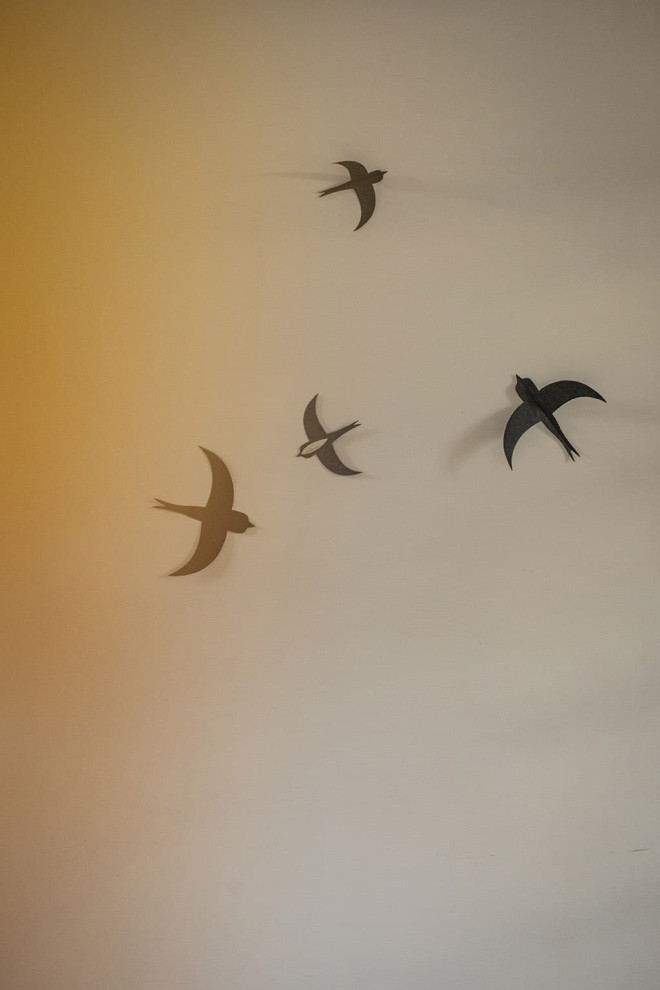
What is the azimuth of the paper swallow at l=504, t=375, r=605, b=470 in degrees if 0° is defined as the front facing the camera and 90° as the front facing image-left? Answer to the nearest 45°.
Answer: approximately 90°

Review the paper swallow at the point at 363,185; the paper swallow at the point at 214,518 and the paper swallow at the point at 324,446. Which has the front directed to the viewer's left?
the paper swallow at the point at 324,446

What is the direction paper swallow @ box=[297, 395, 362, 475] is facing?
to the viewer's left

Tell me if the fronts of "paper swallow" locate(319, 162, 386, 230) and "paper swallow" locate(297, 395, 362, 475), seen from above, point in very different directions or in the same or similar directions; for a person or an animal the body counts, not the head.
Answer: very different directions

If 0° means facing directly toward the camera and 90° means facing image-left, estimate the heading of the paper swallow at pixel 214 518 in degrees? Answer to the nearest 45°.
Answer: approximately 270°

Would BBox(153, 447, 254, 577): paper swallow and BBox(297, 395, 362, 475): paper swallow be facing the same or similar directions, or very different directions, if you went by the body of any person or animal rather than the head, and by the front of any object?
very different directions

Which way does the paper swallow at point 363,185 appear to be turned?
to the viewer's right

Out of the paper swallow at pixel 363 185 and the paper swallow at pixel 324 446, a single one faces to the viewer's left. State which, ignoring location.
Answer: the paper swallow at pixel 324 446
